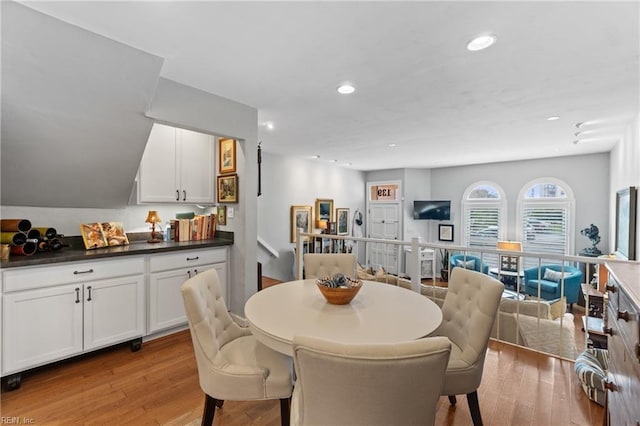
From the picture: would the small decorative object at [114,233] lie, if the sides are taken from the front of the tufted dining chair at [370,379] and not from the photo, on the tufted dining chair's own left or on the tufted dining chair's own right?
on the tufted dining chair's own left

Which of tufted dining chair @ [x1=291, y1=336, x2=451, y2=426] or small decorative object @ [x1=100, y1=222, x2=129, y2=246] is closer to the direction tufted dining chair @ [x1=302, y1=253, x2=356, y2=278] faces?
the tufted dining chair

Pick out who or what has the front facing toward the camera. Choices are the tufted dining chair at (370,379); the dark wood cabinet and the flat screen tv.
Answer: the flat screen tv

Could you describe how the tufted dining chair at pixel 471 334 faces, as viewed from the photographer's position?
facing the viewer and to the left of the viewer

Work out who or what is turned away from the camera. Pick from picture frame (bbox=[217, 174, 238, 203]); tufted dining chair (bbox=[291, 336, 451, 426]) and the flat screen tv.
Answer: the tufted dining chair

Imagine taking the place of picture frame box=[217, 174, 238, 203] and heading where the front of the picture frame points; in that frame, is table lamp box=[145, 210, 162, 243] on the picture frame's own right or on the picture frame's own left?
on the picture frame's own right

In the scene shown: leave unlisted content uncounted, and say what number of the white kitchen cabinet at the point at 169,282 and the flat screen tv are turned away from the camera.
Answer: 0

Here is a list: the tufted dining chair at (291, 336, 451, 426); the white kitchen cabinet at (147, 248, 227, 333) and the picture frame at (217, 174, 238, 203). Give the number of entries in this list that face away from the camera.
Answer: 1
